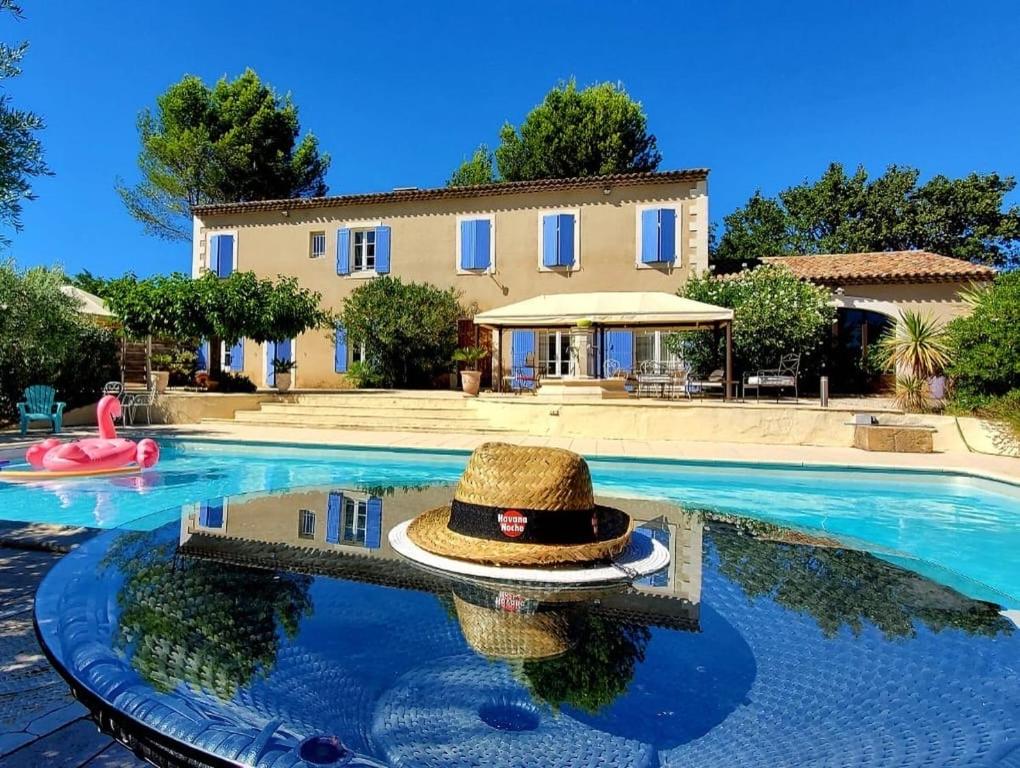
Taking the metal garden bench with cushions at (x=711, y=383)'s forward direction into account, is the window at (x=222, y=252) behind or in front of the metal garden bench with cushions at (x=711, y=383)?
in front

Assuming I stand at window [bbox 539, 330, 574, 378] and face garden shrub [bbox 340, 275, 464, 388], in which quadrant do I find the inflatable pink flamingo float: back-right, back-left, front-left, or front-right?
front-left

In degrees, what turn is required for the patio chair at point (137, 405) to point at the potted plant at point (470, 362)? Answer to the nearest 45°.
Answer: approximately 135° to its left

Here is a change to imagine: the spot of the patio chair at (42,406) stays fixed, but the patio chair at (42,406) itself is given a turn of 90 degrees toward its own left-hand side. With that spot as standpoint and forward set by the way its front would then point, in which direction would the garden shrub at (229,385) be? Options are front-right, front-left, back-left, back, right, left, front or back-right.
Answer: front-left

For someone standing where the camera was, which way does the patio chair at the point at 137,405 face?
facing the viewer and to the left of the viewer

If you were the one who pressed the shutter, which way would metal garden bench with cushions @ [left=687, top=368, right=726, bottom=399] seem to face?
facing to the left of the viewer

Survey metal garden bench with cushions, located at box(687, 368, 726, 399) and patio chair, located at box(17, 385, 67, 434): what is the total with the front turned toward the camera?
1

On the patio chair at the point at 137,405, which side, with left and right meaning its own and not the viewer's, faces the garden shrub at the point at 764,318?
left

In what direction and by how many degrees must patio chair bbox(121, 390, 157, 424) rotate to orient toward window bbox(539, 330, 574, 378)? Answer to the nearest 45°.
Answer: approximately 135° to its left

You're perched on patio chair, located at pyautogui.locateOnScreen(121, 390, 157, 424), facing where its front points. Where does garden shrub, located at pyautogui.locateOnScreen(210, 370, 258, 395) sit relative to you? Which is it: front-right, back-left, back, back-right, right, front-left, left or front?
back

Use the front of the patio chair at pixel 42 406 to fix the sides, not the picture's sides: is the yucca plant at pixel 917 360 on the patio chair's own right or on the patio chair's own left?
on the patio chair's own left

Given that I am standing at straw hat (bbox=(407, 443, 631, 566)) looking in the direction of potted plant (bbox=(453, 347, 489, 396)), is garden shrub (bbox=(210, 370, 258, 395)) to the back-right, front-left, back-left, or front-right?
front-left

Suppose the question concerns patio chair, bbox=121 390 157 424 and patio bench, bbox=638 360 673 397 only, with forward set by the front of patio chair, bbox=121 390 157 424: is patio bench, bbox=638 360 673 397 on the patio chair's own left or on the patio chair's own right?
on the patio chair's own left

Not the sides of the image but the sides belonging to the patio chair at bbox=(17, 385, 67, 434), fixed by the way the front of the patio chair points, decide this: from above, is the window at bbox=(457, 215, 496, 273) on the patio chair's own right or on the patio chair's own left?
on the patio chair's own left

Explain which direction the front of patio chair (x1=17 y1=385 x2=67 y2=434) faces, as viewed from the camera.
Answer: facing the viewer

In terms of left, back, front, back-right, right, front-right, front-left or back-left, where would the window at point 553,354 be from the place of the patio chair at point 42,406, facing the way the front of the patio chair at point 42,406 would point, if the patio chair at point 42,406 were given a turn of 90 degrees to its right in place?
back
